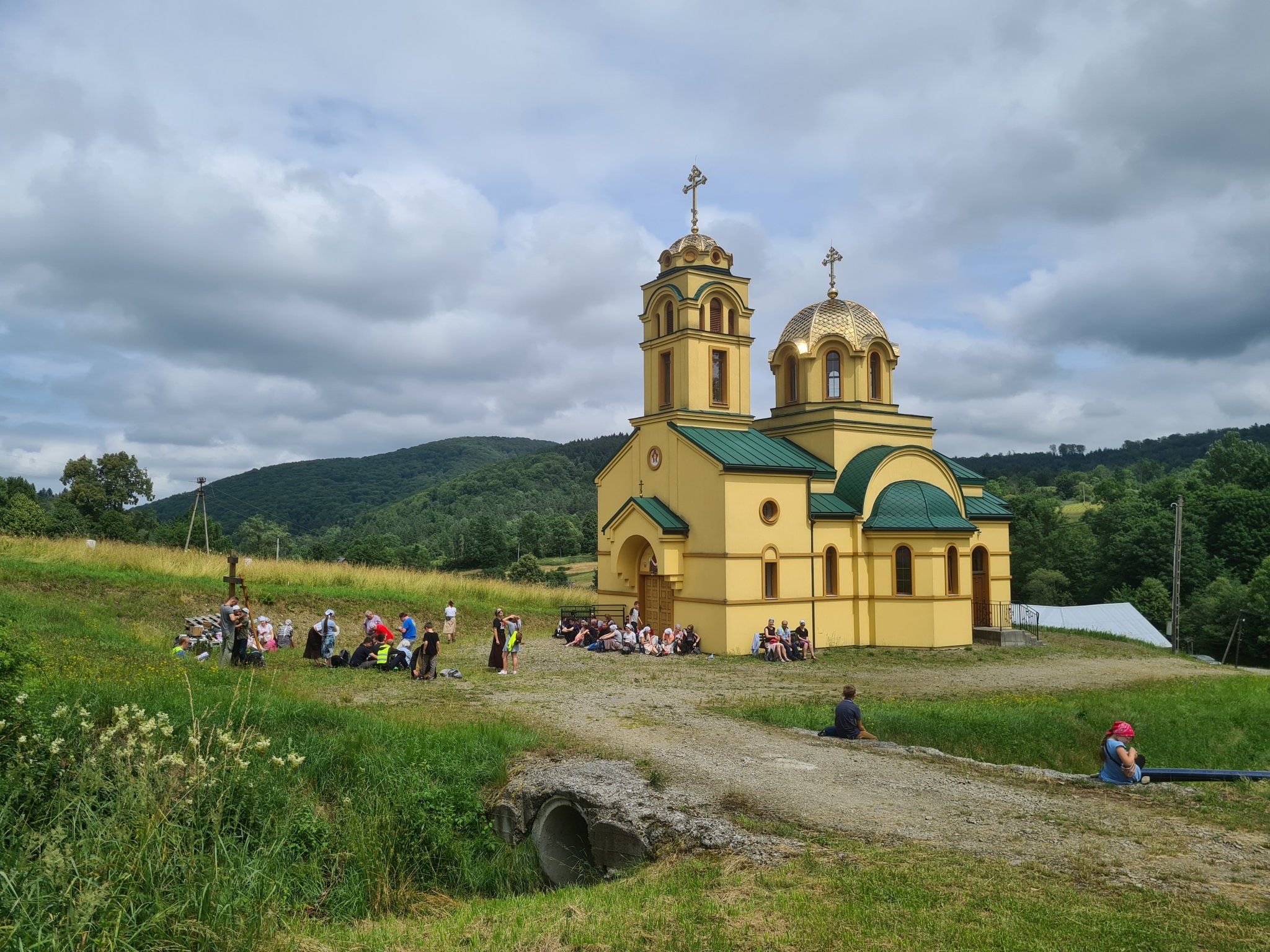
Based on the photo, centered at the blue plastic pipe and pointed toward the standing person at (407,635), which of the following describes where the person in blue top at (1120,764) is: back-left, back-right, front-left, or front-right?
front-left

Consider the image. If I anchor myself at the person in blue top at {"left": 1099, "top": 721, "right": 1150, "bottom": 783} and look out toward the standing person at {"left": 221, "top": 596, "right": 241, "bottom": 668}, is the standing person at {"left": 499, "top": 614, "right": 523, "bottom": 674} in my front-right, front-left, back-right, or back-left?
front-right

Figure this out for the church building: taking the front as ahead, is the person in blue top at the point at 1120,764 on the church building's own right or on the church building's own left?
on the church building's own left

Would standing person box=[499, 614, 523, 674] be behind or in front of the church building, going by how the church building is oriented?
in front

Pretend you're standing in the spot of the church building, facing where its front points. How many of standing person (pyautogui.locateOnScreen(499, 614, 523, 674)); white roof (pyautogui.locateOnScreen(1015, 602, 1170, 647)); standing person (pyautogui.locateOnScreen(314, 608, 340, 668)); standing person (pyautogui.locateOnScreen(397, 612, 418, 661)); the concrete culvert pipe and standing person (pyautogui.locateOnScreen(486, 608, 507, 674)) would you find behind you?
1

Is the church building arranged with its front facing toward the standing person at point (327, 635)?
yes

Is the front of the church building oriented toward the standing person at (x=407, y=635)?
yes

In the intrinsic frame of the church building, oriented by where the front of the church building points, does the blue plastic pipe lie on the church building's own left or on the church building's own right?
on the church building's own left

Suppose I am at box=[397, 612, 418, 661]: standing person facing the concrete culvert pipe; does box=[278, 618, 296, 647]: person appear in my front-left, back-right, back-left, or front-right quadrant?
back-right

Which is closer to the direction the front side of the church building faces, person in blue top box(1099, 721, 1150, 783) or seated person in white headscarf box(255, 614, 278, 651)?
the seated person in white headscarf

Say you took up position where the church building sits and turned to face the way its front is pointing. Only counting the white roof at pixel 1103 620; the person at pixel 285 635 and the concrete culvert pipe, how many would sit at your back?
1

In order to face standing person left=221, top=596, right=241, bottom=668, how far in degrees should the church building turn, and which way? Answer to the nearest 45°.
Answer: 0° — it already faces them

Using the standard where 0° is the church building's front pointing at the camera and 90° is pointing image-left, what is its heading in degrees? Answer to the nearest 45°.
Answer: approximately 45°

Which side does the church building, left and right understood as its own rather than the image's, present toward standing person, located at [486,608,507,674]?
front

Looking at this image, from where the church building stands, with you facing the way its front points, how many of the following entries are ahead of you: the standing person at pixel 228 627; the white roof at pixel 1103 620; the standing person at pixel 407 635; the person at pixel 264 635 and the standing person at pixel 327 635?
4

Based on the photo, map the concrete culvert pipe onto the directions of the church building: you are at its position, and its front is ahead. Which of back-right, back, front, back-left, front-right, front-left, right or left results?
front-left

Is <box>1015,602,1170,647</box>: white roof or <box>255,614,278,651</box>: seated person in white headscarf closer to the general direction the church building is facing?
the seated person in white headscarf
